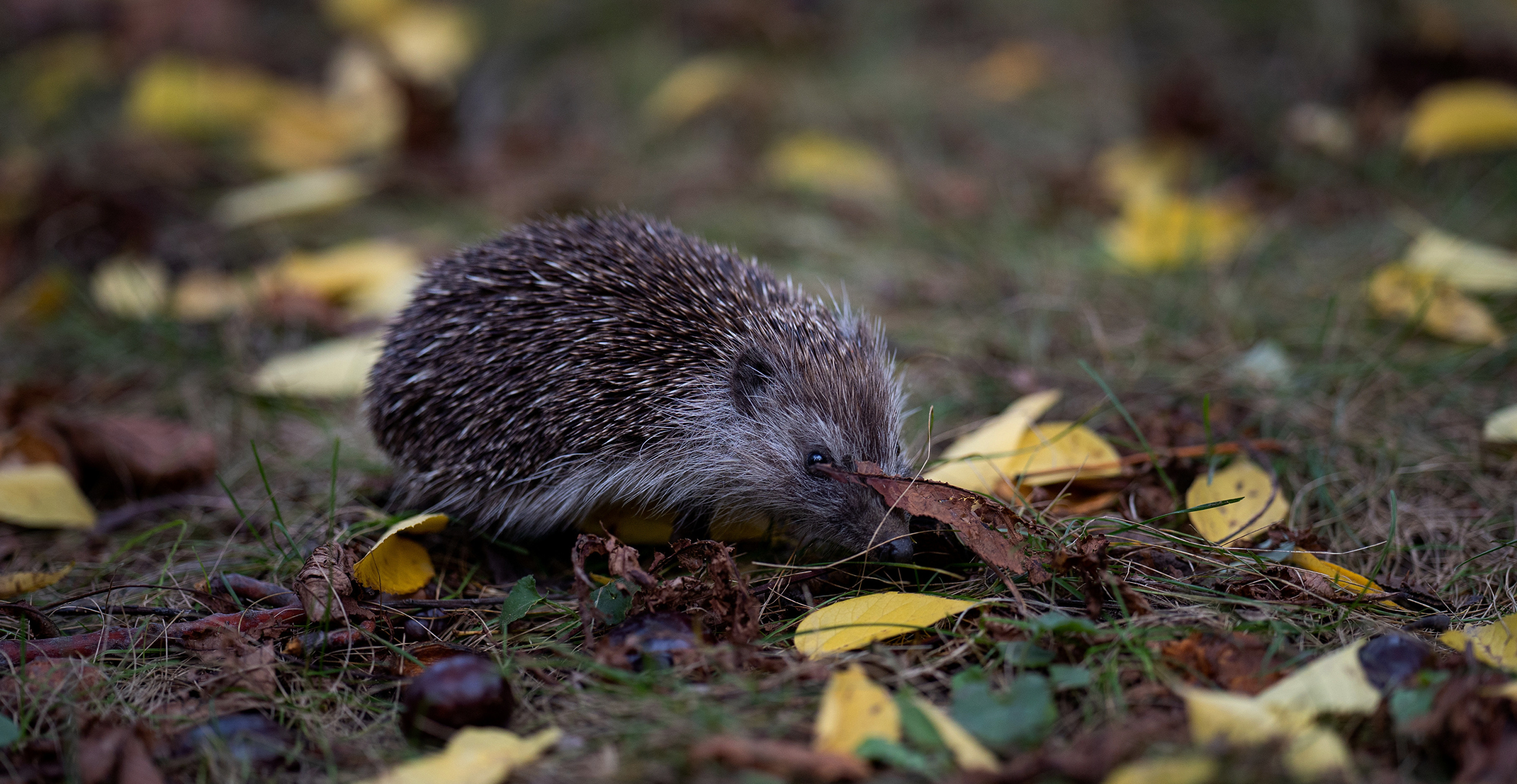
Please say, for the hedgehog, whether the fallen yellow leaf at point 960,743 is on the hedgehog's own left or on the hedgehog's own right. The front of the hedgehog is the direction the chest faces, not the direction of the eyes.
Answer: on the hedgehog's own right

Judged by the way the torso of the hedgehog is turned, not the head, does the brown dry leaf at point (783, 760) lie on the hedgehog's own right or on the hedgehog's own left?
on the hedgehog's own right

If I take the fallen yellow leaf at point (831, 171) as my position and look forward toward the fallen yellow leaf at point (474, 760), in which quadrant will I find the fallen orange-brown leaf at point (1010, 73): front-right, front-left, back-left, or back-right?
back-left

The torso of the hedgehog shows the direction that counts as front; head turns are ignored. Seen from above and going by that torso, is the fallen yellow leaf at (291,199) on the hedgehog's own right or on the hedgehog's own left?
on the hedgehog's own left

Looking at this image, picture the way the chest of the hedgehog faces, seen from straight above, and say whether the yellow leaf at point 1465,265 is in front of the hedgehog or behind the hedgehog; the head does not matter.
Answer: in front

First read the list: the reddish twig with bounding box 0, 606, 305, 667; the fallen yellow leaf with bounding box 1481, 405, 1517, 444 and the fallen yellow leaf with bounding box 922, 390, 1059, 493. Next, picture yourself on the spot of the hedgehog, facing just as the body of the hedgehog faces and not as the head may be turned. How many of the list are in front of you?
2

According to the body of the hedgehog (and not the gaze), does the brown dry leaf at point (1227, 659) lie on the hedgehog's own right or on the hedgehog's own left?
on the hedgehog's own right

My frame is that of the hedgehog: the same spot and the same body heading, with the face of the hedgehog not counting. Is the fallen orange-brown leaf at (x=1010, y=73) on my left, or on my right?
on my left

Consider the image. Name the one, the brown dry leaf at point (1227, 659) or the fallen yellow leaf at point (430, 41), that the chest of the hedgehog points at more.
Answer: the brown dry leaf

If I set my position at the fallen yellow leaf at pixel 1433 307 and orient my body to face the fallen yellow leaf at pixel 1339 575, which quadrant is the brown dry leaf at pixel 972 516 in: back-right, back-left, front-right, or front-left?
front-right

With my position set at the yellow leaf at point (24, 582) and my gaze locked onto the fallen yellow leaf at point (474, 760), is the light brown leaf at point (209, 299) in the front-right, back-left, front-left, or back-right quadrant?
back-left

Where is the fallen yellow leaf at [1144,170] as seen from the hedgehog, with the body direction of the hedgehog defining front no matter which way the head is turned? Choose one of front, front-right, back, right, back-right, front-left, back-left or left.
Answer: front-left

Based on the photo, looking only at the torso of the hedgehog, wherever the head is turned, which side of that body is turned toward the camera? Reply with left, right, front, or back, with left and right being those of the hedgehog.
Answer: right
